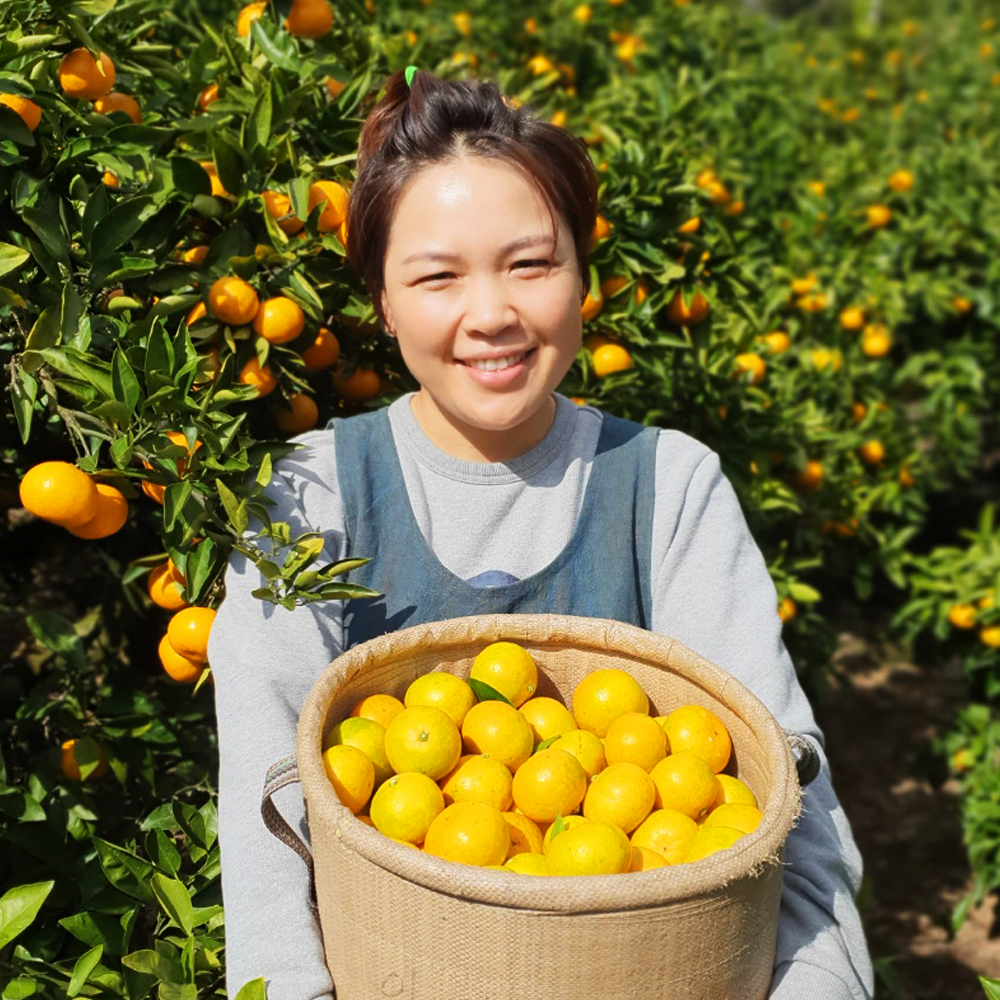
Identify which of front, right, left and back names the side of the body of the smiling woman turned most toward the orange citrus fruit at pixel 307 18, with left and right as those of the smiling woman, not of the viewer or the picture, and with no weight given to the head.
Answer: back

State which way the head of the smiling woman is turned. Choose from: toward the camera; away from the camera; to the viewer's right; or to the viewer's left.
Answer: toward the camera

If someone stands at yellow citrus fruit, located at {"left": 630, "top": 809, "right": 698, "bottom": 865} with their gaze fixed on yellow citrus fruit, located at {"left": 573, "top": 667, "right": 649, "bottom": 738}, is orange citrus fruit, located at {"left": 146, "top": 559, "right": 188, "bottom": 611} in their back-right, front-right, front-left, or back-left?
front-left

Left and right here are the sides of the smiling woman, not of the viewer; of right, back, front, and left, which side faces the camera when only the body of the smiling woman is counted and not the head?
front
